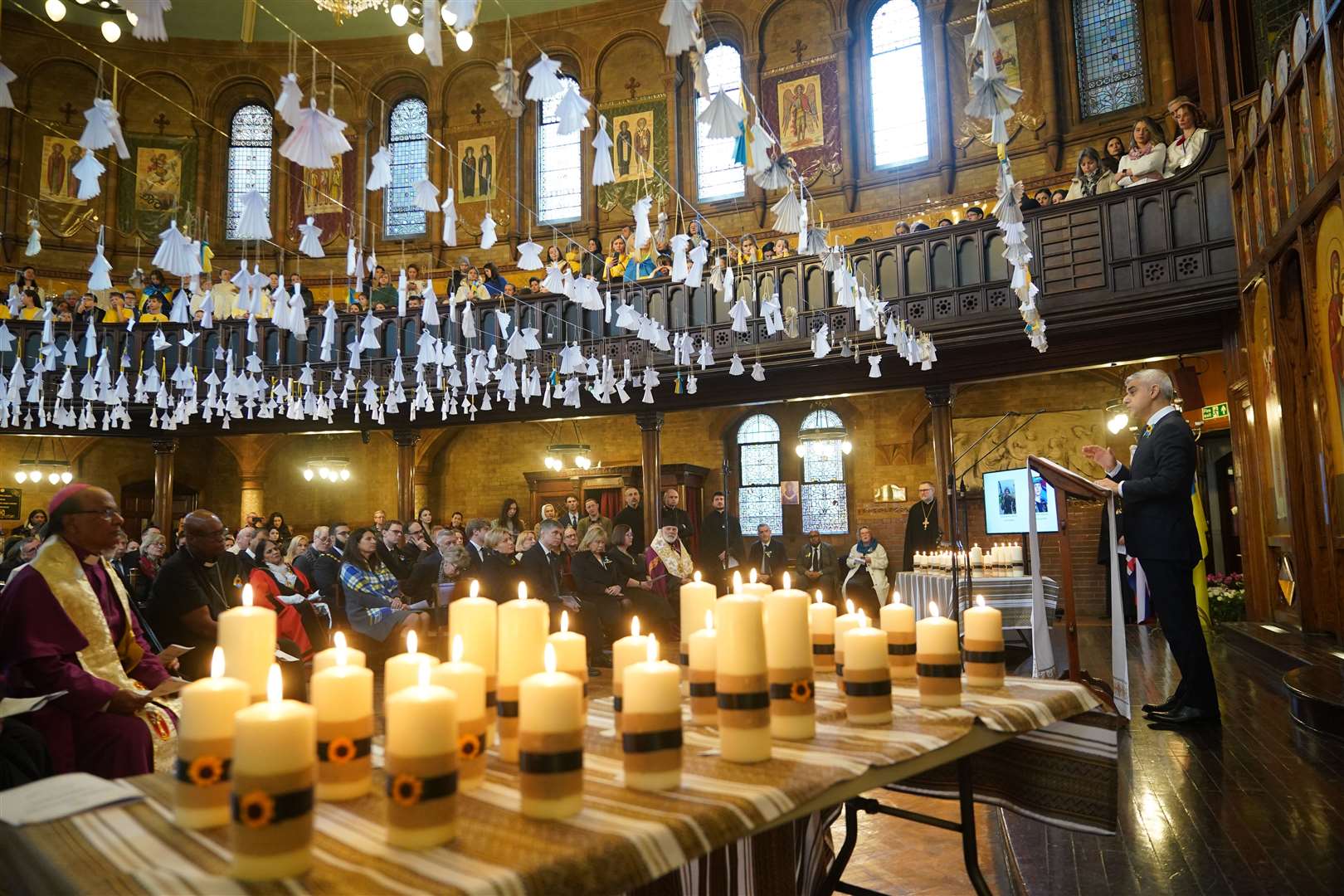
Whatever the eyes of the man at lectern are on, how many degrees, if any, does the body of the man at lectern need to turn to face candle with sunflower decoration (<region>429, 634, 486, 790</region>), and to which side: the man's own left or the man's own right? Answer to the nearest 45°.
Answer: approximately 90° to the man's own left

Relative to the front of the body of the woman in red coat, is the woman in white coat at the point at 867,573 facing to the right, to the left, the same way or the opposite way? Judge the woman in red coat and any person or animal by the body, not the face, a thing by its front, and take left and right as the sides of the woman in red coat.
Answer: to the right

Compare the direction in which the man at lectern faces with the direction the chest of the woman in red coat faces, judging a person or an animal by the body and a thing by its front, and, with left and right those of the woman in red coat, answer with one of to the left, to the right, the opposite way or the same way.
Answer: the opposite way

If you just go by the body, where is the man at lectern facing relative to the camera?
to the viewer's left

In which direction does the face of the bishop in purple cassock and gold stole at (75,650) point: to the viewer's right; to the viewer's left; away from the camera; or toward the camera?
to the viewer's right

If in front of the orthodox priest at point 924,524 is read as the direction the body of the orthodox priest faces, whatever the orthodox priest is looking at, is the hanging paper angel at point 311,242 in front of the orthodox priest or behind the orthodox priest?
in front

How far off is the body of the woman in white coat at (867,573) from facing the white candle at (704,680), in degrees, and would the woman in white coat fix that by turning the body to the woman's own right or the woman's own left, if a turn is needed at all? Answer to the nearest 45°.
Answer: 0° — they already face it

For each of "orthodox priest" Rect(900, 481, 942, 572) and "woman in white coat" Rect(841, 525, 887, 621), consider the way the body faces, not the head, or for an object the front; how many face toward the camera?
2

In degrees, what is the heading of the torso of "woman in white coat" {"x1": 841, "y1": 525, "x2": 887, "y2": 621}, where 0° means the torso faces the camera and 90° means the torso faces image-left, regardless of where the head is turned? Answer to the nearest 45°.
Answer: approximately 0°
